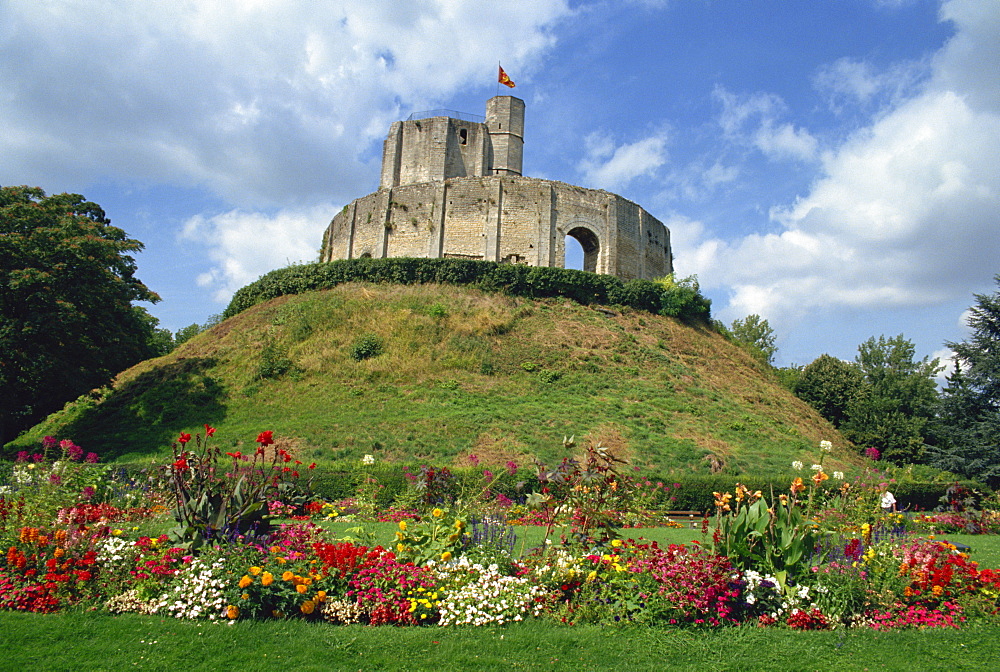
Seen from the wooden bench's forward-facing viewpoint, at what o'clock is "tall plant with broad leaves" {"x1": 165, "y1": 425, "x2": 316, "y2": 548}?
The tall plant with broad leaves is roughly at 1 o'clock from the wooden bench.

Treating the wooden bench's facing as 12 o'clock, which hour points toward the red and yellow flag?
The red and yellow flag is roughly at 5 o'clock from the wooden bench.

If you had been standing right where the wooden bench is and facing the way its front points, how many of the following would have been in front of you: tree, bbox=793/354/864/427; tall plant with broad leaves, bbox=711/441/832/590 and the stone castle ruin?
1

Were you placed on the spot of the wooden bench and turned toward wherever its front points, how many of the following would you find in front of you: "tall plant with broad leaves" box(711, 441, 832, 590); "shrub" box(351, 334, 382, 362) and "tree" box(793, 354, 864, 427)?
1

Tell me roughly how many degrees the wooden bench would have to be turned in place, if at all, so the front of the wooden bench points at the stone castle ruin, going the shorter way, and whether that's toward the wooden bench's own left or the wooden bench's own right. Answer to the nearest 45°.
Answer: approximately 135° to the wooden bench's own right

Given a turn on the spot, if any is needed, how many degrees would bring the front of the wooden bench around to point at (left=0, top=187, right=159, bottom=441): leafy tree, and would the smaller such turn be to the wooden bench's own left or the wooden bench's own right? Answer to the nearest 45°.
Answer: approximately 90° to the wooden bench's own right

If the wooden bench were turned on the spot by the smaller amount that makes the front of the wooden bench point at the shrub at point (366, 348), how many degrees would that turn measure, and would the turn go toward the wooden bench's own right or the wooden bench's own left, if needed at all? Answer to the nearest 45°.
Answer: approximately 135° to the wooden bench's own right

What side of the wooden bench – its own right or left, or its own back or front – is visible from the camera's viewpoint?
front

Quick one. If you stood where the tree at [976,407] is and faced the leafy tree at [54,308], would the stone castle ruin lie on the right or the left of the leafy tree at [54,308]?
right

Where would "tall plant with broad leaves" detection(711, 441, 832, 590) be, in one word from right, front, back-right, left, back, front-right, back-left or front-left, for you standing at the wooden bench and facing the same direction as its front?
front

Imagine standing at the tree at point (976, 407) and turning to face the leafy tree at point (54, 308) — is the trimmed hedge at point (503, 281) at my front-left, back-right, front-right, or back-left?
front-right

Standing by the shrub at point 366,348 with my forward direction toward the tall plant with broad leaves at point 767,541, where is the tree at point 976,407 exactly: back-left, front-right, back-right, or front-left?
front-left
